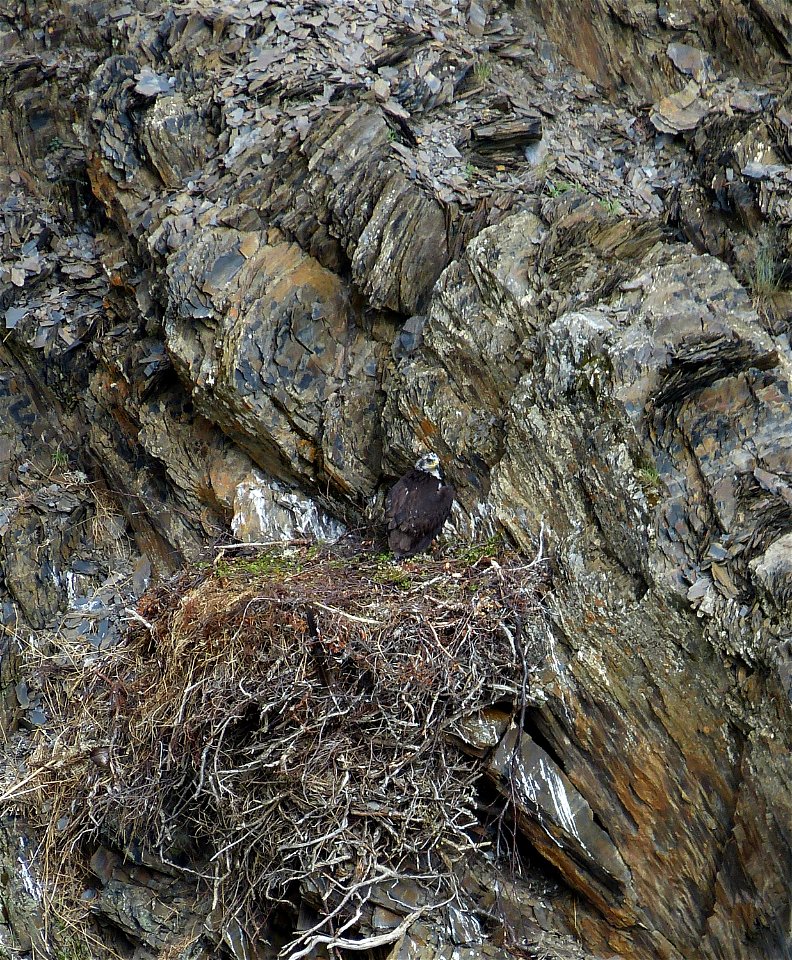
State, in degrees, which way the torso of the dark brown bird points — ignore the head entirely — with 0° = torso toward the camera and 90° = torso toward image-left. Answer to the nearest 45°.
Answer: approximately 225°

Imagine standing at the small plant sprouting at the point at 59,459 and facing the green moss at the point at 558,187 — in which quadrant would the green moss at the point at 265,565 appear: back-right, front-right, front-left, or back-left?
front-right

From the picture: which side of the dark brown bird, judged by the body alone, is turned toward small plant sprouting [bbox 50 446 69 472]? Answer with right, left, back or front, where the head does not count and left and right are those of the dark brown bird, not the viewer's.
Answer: left

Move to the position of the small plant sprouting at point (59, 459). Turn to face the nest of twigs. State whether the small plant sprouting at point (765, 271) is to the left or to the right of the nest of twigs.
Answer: left

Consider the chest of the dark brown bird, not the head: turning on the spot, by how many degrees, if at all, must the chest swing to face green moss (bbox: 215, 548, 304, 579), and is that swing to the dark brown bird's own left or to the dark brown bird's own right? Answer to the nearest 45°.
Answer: approximately 135° to the dark brown bird's own left
